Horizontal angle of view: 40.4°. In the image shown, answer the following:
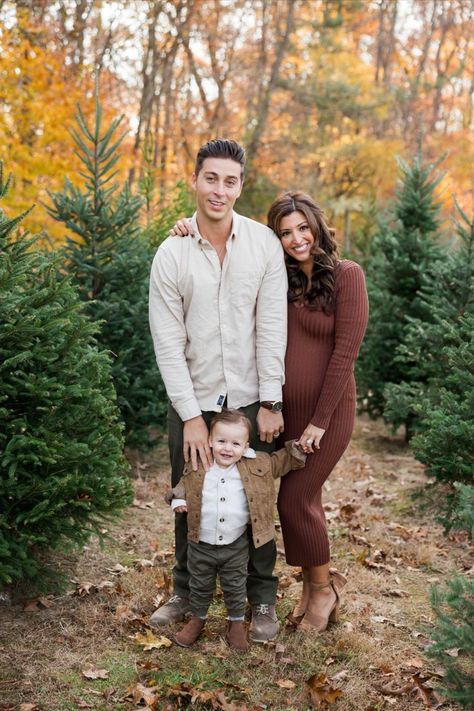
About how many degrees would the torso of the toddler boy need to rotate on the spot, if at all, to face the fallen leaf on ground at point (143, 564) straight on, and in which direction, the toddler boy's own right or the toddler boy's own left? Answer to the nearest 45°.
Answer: approximately 135° to the toddler boy's own right

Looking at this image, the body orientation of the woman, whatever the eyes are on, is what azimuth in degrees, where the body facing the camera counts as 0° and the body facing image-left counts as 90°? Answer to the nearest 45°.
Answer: approximately 45°

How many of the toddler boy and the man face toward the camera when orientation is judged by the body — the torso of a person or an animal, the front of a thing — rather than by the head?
2

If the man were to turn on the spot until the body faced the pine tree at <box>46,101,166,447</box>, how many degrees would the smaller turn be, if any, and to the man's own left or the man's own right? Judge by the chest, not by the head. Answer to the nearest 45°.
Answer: approximately 180°

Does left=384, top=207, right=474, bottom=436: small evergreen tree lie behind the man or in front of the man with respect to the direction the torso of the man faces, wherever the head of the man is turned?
behind

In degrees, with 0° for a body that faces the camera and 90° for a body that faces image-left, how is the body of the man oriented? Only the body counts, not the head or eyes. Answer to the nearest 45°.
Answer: approximately 0°

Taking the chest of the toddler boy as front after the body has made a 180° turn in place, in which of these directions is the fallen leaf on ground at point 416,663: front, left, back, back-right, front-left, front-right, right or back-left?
right

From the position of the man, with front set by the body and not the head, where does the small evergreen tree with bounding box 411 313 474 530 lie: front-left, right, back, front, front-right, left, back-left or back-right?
back-left
